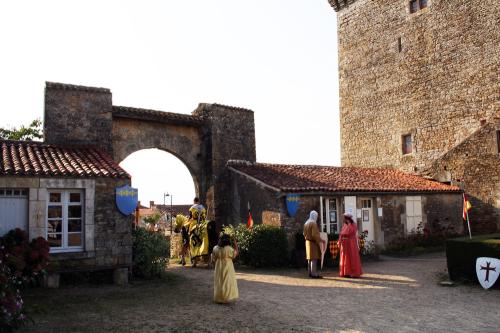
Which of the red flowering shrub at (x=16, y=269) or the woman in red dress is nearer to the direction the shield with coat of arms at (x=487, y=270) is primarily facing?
the red flowering shrub

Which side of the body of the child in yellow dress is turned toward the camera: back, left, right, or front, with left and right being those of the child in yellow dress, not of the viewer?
back

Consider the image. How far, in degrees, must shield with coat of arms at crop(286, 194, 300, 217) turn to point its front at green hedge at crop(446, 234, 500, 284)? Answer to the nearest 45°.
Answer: approximately 45° to its left

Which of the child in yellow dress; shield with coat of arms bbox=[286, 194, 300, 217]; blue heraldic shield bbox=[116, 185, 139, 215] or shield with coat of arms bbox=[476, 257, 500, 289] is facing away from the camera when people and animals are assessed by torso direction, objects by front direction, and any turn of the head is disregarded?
the child in yellow dress

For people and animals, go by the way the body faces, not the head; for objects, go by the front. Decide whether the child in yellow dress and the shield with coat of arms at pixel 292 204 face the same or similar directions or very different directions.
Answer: very different directions

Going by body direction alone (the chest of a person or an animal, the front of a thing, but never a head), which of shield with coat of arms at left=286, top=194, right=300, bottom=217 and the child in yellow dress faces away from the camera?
the child in yellow dress

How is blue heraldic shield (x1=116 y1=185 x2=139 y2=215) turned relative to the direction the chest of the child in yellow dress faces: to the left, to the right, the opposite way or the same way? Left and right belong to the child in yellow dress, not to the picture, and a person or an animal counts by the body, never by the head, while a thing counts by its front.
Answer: the opposite way
